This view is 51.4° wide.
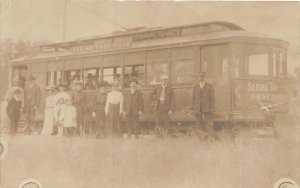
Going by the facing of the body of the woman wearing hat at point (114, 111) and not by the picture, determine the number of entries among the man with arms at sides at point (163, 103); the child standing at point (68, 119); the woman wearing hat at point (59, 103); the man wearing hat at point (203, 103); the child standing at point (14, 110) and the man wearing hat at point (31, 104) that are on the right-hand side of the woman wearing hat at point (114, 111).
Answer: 4

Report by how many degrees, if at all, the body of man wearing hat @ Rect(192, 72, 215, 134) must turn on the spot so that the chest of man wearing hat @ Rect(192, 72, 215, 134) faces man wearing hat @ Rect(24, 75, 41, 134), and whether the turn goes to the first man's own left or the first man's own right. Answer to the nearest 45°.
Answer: approximately 90° to the first man's own right

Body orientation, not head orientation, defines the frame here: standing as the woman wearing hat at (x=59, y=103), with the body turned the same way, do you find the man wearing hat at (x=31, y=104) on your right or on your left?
on your right

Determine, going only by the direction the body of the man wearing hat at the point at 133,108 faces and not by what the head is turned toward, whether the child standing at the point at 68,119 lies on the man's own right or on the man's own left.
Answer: on the man's own right

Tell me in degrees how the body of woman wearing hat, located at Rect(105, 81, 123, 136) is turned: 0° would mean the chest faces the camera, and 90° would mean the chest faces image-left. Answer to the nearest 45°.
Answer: approximately 0°

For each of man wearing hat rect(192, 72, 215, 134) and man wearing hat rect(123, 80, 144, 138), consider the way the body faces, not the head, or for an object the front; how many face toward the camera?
2

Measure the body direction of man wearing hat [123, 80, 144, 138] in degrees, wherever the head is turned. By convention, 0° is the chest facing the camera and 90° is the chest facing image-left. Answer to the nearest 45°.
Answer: approximately 0°
